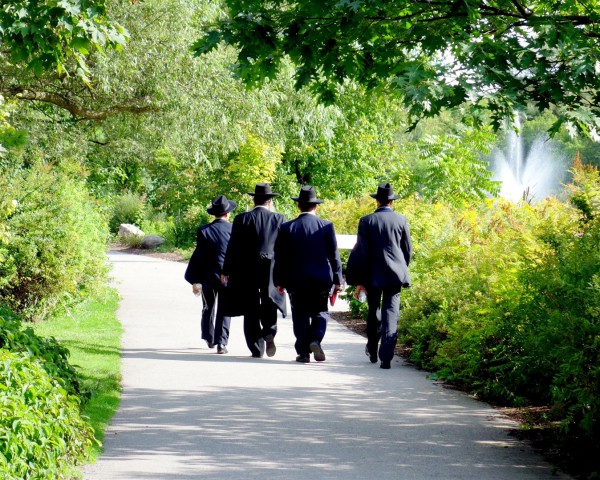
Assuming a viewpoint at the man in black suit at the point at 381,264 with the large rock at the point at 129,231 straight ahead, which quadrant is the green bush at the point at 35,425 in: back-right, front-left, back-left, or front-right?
back-left

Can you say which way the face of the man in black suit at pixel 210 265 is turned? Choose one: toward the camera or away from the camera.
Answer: away from the camera

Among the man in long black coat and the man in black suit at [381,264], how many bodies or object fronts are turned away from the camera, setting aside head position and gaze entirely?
2

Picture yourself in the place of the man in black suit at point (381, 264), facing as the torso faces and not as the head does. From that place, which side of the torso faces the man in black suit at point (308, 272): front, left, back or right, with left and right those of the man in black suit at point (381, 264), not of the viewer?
left

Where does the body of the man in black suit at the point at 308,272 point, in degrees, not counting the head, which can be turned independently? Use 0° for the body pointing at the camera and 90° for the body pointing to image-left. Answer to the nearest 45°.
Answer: approximately 180°

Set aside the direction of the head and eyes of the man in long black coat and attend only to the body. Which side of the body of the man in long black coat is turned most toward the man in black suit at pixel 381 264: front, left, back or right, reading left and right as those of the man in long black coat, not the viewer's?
right

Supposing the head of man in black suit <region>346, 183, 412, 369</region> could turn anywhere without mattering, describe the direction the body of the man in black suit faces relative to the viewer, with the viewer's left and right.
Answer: facing away from the viewer

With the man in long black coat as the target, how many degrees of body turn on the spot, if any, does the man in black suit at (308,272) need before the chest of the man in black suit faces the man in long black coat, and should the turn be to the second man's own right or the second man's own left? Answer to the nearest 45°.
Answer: approximately 45° to the second man's own left

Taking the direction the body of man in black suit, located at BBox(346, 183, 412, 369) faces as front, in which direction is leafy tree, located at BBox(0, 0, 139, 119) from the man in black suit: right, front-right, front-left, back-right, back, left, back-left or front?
back-left

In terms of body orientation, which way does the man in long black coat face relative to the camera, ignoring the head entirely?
away from the camera

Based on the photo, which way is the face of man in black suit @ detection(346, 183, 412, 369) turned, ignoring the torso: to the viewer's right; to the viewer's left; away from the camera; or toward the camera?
away from the camera
